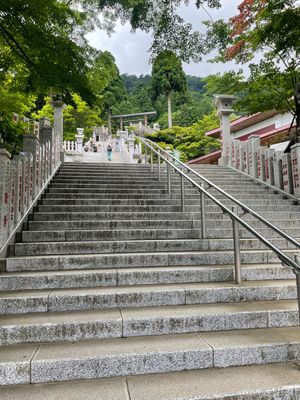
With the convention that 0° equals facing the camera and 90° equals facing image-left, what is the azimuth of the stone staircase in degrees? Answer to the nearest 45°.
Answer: approximately 0°

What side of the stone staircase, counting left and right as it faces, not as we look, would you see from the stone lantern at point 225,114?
back

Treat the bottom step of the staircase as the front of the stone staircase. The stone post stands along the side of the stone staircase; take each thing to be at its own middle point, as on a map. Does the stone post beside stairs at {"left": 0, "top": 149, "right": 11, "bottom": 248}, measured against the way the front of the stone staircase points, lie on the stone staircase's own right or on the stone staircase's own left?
on the stone staircase's own right

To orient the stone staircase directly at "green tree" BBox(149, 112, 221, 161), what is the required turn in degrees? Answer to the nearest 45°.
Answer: approximately 180°

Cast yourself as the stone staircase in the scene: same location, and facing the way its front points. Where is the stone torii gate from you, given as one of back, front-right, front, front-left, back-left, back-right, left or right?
back

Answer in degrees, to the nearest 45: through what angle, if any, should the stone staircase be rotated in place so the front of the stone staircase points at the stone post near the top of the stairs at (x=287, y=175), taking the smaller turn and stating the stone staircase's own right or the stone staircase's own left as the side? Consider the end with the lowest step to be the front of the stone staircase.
approximately 135° to the stone staircase's own left

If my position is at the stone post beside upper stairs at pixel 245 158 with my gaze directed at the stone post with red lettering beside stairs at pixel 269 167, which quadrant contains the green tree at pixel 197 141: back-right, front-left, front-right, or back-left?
back-left

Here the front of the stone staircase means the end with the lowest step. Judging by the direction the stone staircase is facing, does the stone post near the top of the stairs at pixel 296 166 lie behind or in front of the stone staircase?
behind

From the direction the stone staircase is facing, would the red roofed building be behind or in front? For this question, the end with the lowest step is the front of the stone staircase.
behind

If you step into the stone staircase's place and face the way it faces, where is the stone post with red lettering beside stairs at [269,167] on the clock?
The stone post with red lettering beside stairs is roughly at 7 o'clock from the stone staircase.

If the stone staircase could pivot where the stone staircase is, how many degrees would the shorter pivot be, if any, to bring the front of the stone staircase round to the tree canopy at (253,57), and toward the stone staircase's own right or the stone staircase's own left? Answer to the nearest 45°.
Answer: approximately 135° to the stone staircase's own left

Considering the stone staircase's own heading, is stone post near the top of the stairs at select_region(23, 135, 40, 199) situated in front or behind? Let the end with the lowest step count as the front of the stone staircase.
behind
